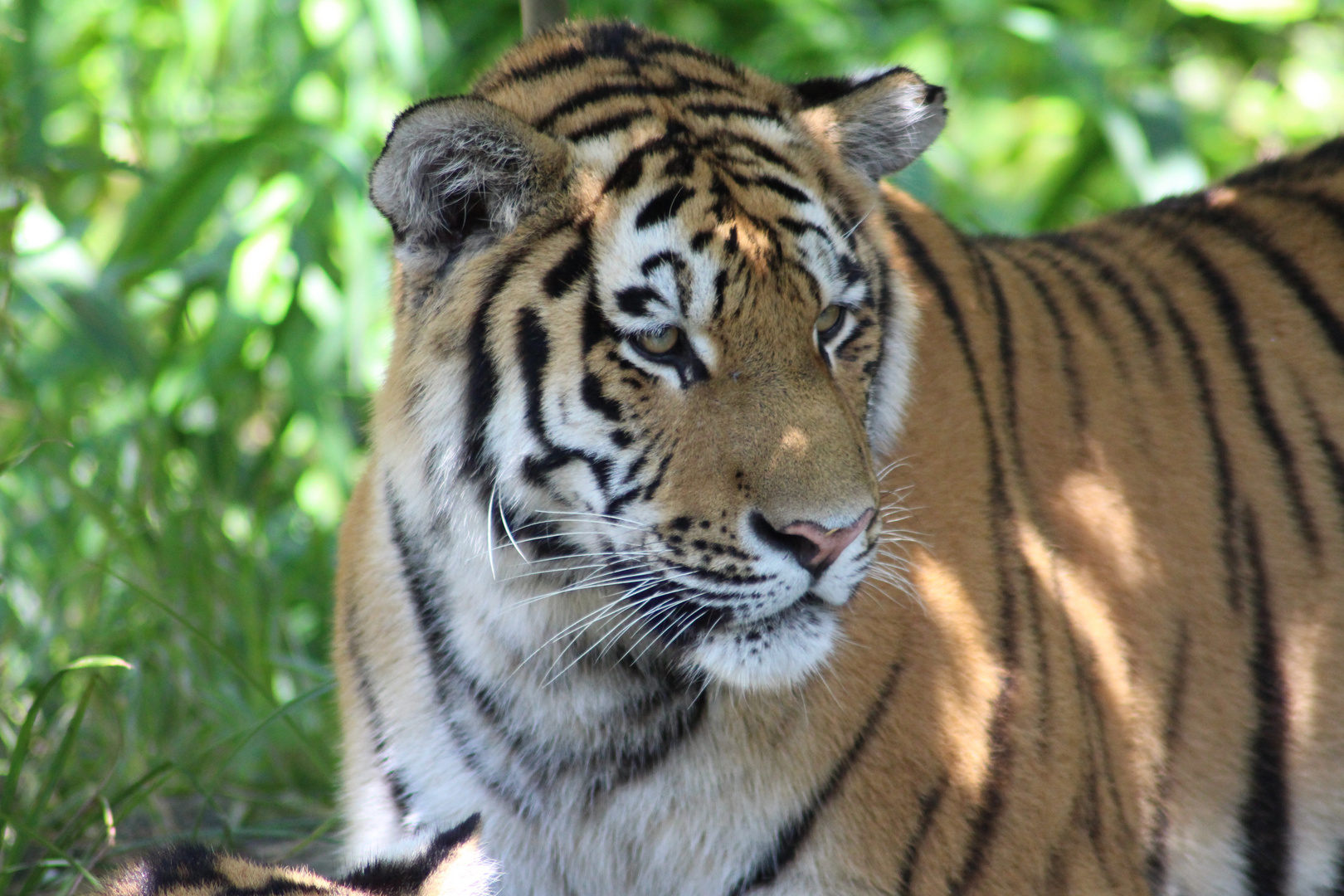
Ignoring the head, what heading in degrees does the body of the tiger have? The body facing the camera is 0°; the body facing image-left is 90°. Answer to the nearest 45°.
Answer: approximately 45°

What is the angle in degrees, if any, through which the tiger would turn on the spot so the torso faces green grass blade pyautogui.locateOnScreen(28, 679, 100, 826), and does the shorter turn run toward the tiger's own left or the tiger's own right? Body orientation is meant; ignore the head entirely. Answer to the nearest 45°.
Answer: approximately 45° to the tiger's own right
